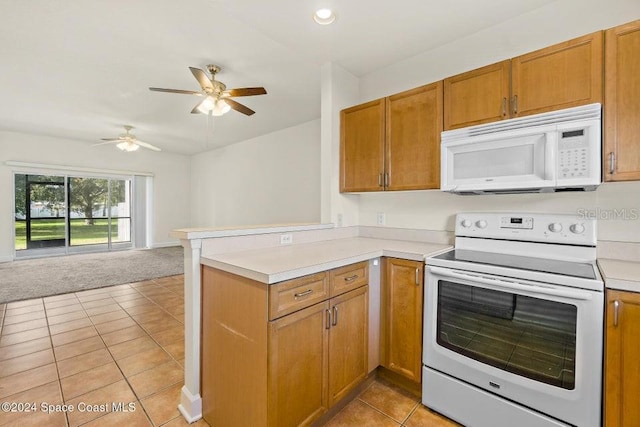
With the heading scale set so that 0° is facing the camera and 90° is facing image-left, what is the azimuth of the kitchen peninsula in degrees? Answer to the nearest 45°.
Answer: approximately 315°

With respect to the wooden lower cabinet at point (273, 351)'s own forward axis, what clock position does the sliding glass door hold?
The sliding glass door is roughly at 6 o'clock from the wooden lower cabinet.

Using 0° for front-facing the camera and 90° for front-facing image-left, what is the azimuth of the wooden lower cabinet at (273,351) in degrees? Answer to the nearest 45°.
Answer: approximately 315°

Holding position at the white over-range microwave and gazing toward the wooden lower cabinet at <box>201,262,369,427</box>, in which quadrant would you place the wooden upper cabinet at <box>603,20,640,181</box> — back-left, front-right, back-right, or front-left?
back-left

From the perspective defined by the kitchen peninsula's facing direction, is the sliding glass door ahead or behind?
behind

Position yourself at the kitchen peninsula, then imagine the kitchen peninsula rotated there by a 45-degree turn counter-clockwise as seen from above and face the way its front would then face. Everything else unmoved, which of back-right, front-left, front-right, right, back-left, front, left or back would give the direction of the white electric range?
front

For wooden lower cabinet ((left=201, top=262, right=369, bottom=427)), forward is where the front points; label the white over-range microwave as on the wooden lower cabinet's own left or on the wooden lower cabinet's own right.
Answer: on the wooden lower cabinet's own left
